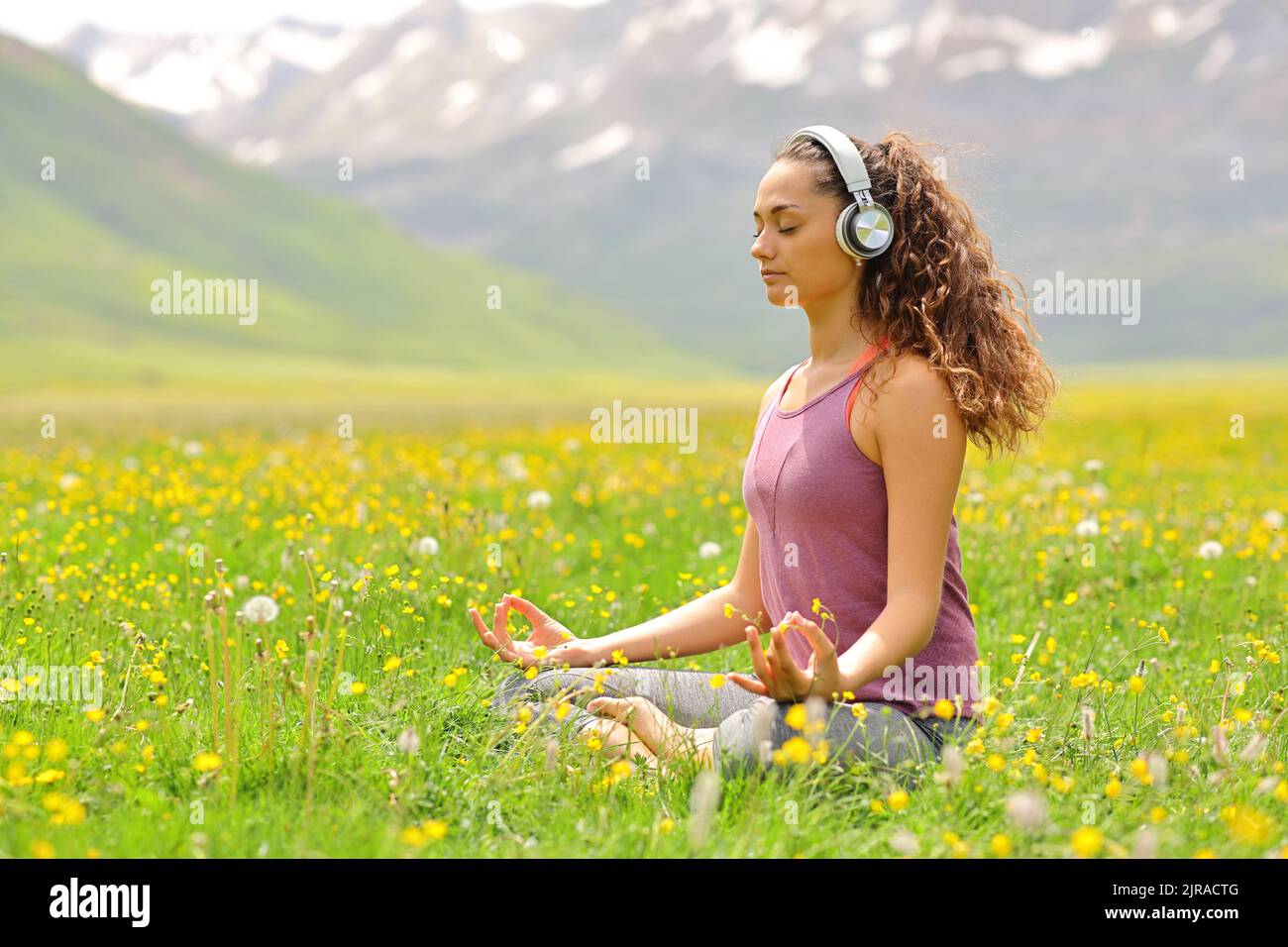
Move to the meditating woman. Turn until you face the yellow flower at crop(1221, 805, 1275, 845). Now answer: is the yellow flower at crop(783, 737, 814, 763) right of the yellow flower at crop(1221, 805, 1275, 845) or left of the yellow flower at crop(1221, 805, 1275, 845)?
right

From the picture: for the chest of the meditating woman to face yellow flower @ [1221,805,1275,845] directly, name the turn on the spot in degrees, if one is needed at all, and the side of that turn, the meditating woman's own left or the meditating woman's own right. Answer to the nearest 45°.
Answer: approximately 90° to the meditating woman's own left

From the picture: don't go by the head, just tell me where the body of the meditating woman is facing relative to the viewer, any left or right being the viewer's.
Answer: facing the viewer and to the left of the viewer

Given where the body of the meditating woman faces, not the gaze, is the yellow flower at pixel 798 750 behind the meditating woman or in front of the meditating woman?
in front

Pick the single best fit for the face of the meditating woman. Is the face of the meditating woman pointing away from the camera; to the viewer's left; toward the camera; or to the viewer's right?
to the viewer's left
